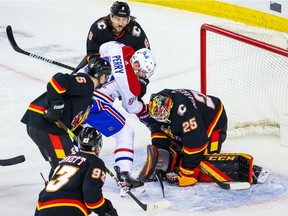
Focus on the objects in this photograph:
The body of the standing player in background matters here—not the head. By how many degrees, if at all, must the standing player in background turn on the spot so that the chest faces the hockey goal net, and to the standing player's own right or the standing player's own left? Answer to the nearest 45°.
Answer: approximately 90° to the standing player's own left

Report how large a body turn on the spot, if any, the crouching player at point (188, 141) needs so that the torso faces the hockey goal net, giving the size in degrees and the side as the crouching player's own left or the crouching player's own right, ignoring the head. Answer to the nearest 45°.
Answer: approximately 180°

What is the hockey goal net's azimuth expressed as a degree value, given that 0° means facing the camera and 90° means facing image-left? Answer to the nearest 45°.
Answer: approximately 45°

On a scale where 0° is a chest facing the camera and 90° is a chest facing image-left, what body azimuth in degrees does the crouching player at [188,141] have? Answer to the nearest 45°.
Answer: approximately 45°
